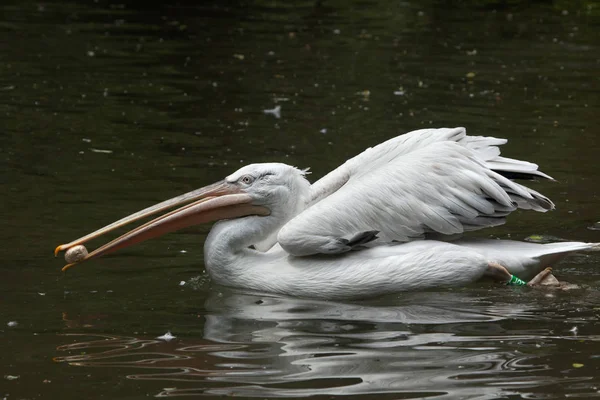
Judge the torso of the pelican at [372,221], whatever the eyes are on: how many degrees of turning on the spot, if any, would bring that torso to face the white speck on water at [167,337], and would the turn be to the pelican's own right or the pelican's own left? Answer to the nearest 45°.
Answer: approximately 45° to the pelican's own left

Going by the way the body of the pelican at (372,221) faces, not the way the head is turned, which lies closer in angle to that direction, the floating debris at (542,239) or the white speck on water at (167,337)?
the white speck on water

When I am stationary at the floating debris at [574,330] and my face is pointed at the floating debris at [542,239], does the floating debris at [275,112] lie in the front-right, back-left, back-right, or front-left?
front-left

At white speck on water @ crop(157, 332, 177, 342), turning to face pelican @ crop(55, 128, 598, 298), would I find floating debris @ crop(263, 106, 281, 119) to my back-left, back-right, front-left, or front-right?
front-left

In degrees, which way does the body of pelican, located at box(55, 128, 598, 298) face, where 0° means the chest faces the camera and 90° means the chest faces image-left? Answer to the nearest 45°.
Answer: approximately 90°

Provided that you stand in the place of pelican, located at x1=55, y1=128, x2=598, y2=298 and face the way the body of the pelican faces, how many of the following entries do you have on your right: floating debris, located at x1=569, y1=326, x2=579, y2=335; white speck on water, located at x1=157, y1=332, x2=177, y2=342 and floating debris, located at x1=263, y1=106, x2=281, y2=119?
1

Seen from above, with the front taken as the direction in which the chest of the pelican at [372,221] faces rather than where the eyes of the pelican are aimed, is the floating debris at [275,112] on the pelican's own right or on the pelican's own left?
on the pelican's own right

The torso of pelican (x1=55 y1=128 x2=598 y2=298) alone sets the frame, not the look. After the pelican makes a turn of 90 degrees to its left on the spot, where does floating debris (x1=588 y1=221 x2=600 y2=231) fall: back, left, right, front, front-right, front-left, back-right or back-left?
back-left

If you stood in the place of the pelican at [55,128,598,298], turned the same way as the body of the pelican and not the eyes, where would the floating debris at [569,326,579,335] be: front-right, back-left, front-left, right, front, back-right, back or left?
back-left
